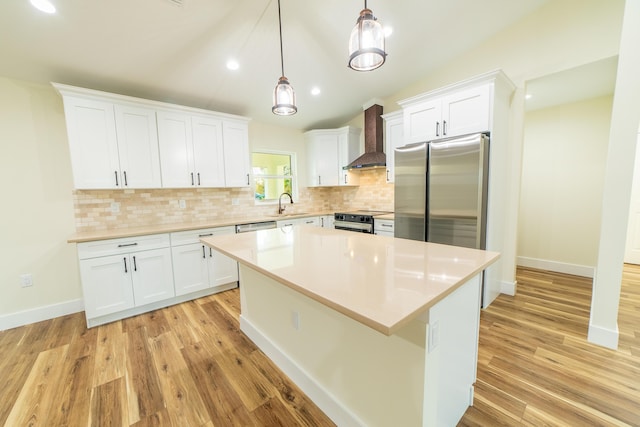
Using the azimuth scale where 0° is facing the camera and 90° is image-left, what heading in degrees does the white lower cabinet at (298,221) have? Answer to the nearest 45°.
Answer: approximately 315°

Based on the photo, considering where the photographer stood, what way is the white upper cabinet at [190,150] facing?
facing the viewer

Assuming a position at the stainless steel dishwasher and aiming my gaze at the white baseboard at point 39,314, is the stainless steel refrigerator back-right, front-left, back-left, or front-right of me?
back-left

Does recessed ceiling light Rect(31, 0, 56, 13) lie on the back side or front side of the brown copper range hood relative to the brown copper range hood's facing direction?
on the front side

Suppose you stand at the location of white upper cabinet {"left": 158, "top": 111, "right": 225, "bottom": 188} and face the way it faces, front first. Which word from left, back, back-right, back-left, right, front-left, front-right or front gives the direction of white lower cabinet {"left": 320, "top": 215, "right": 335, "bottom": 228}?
left

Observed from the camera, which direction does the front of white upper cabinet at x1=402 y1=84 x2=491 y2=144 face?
facing the viewer and to the left of the viewer

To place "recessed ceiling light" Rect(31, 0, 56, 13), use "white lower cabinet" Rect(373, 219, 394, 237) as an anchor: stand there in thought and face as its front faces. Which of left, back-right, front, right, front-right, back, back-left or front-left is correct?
front
